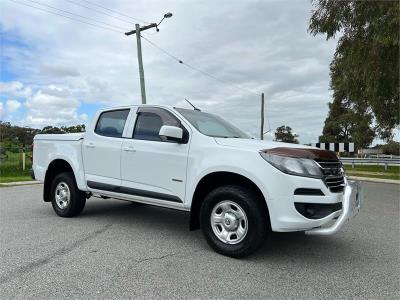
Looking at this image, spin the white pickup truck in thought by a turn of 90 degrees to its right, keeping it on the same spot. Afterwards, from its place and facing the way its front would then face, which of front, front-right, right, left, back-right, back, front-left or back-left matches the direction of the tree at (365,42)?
back

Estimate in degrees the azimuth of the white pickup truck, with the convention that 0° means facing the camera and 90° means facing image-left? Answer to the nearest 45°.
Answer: approximately 315°

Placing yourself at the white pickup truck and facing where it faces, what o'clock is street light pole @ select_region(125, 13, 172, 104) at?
The street light pole is roughly at 7 o'clock from the white pickup truck.
